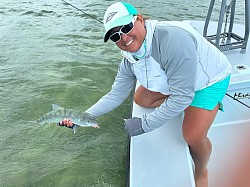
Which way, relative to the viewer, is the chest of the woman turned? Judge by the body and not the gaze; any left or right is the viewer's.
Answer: facing the viewer and to the left of the viewer
